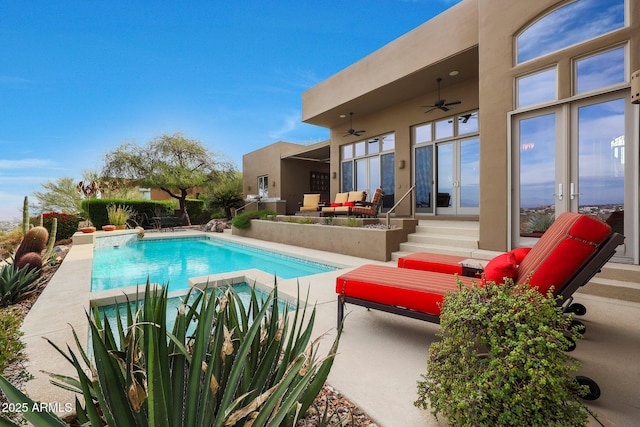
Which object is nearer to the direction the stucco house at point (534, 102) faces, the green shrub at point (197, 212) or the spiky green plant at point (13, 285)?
the spiky green plant

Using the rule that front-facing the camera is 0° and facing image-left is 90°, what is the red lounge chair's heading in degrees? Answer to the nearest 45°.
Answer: approximately 90°

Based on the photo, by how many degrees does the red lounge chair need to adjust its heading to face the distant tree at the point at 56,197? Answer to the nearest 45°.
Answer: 0° — it already faces it

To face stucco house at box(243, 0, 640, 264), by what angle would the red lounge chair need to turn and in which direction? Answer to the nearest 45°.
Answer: approximately 90° to its right

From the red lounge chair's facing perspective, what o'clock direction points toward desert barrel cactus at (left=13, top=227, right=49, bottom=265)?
The desert barrel cactus is roughly at 12 o'clock from the red lounge chair.

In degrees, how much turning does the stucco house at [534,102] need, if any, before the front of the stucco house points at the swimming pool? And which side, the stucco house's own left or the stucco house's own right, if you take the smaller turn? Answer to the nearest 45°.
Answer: approximately 45° to the stucco house's own right

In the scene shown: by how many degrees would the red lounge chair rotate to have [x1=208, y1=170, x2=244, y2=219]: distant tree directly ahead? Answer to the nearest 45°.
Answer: approximately 45° to its right

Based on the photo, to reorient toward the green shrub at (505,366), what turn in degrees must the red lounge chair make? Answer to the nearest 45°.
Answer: approximately 90° to its left

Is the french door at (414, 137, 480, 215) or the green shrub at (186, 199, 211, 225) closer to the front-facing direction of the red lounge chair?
the green shrub
